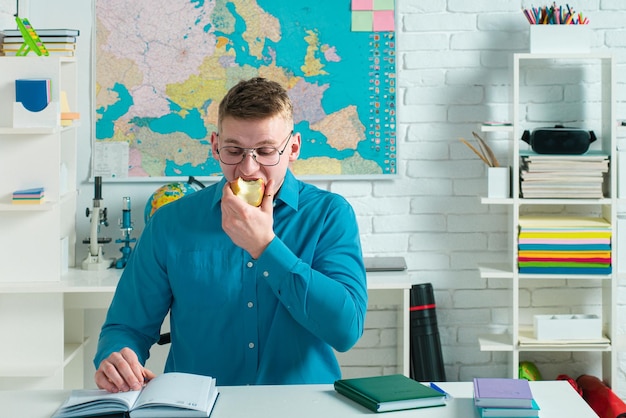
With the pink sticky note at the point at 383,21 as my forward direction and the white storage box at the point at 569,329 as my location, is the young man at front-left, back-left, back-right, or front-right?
front-left

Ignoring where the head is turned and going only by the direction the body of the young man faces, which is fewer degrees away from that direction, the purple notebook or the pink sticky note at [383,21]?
the purple notebook

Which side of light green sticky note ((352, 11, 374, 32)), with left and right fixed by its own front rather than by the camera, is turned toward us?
front

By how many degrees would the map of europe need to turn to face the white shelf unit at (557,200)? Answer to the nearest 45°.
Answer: approximately 90° to its left

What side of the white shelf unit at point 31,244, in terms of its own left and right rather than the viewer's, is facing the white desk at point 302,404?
front

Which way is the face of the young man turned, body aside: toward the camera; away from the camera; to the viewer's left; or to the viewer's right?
toward the camera

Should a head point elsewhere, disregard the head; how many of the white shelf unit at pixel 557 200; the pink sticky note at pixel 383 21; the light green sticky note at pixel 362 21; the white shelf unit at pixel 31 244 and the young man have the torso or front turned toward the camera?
5

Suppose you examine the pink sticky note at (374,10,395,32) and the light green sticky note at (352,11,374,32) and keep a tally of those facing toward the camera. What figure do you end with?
2

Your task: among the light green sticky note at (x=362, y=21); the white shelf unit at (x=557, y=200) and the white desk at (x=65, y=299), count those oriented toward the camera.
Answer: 3

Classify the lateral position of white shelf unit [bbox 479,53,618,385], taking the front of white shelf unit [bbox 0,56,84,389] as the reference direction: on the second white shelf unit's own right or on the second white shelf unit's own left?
on the second white shelf unit's own left

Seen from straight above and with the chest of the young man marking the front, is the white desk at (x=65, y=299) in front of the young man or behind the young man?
behind

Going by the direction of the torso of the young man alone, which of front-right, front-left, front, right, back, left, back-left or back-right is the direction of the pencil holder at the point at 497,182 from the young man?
back-left

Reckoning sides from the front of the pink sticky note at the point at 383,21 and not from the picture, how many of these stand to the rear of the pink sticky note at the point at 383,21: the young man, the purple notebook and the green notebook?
0

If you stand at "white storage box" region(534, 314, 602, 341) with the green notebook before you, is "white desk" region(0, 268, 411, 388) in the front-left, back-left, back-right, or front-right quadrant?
front-right

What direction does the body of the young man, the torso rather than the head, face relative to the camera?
toward the camera

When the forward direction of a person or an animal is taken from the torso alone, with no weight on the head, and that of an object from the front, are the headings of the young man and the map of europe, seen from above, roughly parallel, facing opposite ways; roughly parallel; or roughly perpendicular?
roughly parallel

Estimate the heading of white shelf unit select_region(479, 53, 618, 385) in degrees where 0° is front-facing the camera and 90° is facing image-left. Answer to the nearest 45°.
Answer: approximately 0°

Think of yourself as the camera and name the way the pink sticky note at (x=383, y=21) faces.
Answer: facing the viewer
